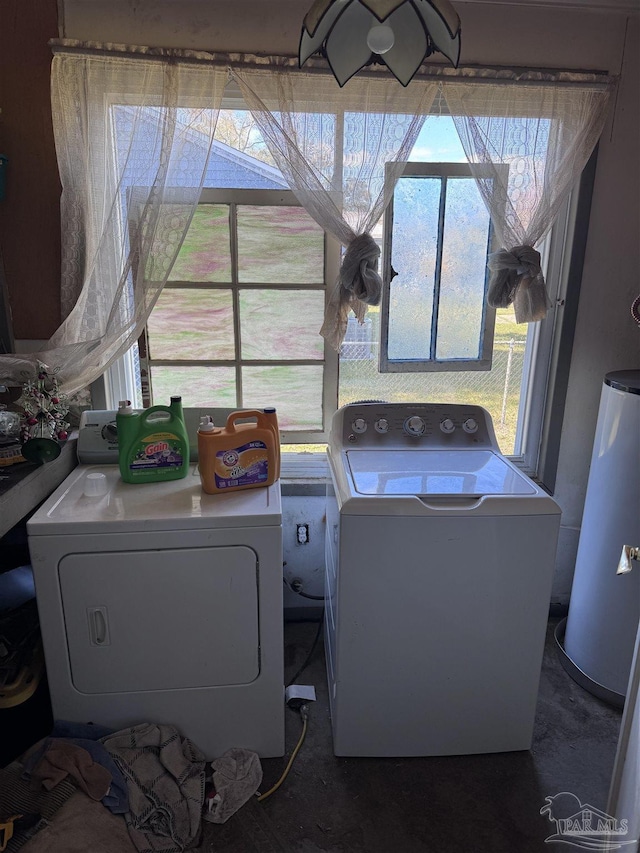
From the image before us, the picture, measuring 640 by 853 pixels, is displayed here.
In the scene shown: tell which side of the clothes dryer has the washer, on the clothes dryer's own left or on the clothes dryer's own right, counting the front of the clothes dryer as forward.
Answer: on the clothes dryer's own left

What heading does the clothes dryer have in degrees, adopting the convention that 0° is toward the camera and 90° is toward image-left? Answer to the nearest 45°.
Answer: approximately 0°

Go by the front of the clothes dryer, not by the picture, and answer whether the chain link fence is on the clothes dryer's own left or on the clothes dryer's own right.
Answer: on the clothes dryer's own left
